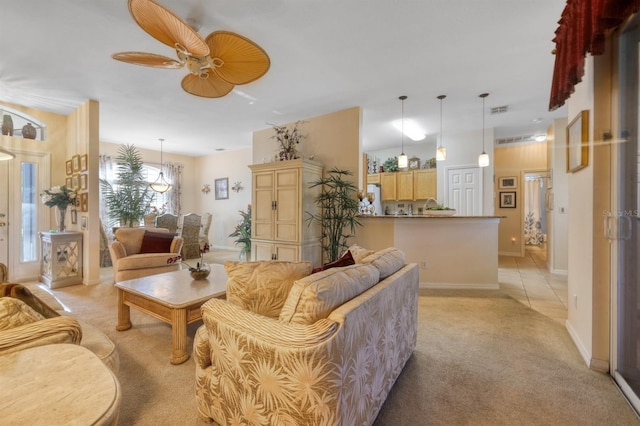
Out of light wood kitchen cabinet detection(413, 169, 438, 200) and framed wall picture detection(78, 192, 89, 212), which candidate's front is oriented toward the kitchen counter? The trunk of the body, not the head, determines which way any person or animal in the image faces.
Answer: the light wood kitchen cabinet

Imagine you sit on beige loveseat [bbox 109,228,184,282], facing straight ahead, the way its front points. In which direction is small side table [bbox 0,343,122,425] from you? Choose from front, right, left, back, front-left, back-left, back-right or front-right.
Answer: front-right

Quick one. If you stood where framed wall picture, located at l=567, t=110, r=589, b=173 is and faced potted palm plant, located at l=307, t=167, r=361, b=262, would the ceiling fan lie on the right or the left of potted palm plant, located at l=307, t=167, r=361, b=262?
left

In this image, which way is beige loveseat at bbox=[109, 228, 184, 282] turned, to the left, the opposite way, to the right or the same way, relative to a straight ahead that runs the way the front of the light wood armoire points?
to the left

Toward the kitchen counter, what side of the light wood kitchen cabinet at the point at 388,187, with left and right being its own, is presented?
front

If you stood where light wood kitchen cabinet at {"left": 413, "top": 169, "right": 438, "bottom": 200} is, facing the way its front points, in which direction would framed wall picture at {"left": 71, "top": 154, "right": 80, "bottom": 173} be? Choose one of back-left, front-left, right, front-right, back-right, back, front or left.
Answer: front-right

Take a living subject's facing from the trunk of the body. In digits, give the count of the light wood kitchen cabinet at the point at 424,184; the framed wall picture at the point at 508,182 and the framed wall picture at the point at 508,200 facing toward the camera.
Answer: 3

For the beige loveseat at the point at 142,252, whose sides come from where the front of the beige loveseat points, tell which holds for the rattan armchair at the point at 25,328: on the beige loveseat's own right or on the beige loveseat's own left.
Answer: on the beige loveseat's own right

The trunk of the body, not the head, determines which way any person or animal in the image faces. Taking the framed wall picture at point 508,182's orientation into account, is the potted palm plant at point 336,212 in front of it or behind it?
in front

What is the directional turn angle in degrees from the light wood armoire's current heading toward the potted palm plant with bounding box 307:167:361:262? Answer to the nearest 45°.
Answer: approximately 135° to its left

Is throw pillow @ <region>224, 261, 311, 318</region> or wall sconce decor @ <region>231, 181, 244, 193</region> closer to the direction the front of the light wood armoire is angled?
the throw pillow
